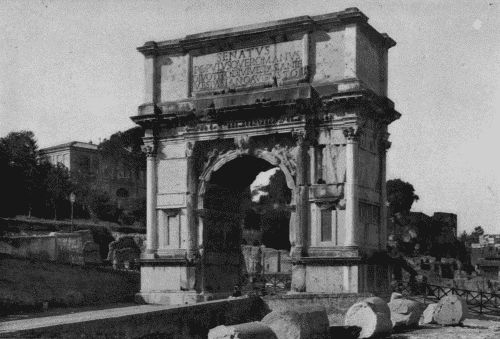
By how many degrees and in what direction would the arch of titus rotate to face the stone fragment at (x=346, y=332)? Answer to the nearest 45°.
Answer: approximately 45° to its left

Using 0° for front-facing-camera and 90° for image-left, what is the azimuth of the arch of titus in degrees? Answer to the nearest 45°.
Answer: approximately 45°

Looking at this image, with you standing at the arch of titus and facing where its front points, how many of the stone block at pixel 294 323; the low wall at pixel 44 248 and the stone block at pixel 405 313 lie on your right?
1

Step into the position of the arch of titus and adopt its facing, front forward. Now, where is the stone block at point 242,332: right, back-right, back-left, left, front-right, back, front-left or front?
front-left

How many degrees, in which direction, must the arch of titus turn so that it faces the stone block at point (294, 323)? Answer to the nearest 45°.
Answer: approximately 45° to its left

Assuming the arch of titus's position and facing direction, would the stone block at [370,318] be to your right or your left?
on your left

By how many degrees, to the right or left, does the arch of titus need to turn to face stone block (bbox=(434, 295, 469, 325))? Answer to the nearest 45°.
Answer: approximately 90° to its left

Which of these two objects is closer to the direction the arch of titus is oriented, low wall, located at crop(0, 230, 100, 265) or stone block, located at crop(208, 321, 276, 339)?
the stone block

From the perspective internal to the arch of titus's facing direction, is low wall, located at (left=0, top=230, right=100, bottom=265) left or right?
on its right
